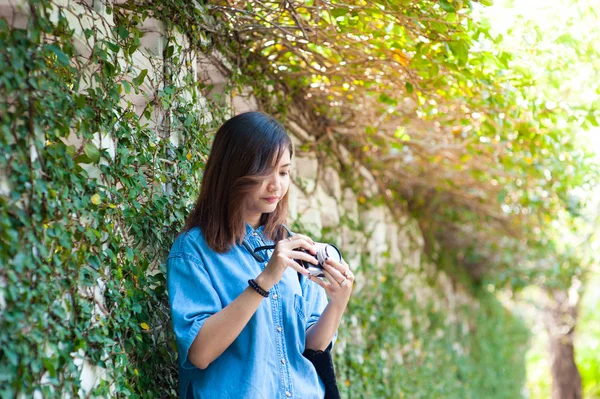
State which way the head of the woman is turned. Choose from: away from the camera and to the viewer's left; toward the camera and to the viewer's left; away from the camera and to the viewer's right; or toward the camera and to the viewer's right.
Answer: toward the camera and to the viewer's right

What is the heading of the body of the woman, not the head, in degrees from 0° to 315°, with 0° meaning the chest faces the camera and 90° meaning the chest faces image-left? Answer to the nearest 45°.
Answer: approximately 315°
